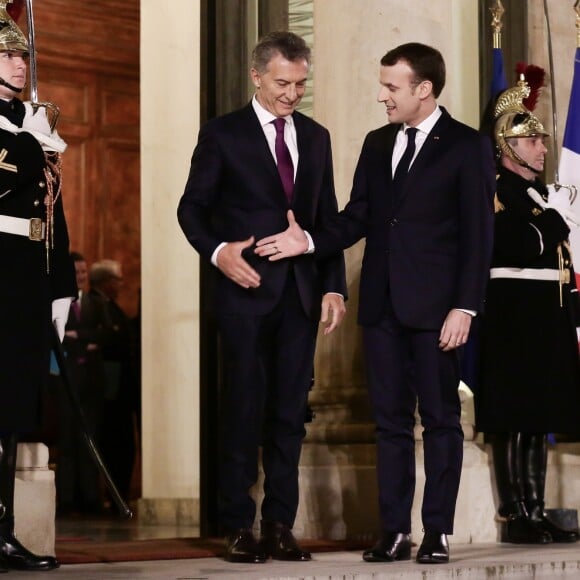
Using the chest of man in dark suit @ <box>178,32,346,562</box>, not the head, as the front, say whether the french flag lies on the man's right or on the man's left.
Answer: on the man's left

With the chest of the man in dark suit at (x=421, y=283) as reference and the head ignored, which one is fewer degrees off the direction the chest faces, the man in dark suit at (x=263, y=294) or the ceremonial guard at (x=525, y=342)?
the man in dark suit

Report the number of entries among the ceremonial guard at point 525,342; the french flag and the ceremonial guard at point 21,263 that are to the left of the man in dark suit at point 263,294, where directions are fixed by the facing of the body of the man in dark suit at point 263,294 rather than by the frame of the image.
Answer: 2

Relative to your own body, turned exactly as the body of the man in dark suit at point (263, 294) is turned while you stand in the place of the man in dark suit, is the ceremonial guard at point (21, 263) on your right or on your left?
on your right

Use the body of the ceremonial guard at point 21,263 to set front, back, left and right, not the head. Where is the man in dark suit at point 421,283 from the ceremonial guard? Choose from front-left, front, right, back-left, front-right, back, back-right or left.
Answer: front-left

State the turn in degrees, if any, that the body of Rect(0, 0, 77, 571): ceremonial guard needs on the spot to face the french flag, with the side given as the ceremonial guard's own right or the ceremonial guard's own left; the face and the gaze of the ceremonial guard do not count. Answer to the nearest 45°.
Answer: approximately 90° to the ceremonial guard's own left

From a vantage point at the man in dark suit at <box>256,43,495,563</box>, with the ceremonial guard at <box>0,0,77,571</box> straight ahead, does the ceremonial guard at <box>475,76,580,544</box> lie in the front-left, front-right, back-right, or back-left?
back-right

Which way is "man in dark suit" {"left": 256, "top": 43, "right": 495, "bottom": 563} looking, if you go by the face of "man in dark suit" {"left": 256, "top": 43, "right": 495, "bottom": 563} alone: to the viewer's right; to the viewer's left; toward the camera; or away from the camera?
to the viewer's left

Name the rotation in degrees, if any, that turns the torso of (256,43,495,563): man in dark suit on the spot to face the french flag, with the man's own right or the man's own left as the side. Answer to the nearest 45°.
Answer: approximately 180°

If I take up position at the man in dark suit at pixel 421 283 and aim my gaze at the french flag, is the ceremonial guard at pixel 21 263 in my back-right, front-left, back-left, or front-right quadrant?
back-left

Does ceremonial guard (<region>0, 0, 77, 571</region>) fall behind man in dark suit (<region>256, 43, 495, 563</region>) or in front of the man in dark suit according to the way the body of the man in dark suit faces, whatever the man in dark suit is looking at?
in front

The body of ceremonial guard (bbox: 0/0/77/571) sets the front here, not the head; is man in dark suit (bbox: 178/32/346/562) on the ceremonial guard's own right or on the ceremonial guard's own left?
on the ceremonial guard's own left

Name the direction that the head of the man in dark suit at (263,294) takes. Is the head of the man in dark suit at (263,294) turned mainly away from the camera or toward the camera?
toward the camera
